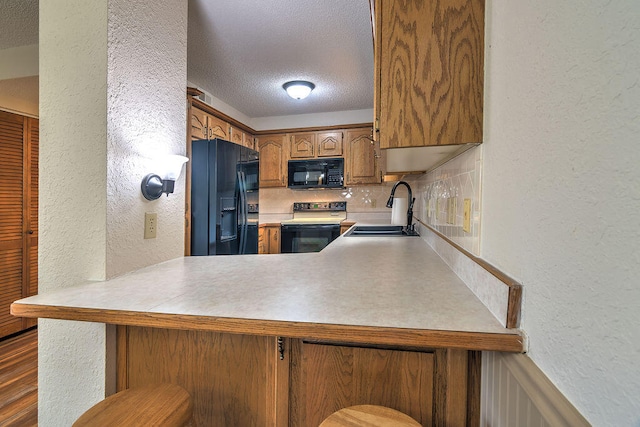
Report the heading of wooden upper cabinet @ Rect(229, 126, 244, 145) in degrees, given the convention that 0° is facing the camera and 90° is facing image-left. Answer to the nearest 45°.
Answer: approximately 315°

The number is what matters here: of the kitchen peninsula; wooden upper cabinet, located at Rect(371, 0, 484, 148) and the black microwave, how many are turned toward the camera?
2

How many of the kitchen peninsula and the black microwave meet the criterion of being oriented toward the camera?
2

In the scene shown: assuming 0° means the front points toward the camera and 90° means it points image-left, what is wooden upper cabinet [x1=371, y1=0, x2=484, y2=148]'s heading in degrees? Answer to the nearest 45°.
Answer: approximately 90°

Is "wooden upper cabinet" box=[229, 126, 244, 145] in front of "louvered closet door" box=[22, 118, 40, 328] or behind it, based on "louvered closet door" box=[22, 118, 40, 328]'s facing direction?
in front

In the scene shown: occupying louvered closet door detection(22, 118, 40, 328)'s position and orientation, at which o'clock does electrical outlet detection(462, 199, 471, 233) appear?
The electrical outlet is roughly at 1 o'clock from the louvered closet door.

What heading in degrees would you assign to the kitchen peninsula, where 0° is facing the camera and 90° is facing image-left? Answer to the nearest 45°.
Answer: approximately 0°

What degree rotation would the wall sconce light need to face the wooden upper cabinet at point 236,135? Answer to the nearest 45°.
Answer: approximately 135° to its left

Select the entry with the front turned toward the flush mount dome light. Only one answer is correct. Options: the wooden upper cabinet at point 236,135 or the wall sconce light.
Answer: the wooden upper cabinet

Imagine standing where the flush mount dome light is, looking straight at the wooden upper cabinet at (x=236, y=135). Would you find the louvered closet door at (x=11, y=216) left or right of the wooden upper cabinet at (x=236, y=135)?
left
